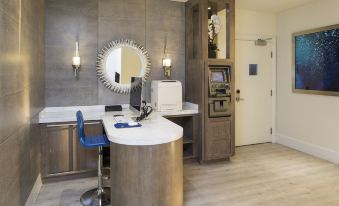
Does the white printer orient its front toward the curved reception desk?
yes

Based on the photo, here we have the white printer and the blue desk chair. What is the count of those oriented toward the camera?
1

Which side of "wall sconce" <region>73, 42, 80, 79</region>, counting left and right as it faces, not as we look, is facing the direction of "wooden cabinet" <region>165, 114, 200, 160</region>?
left

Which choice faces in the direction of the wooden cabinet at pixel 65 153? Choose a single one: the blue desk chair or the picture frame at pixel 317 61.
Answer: the picture frame

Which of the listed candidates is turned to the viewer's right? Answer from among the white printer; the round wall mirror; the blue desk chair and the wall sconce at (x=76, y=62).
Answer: the blue desk chair

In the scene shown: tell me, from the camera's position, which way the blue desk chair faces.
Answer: facing to the right of the viewer
